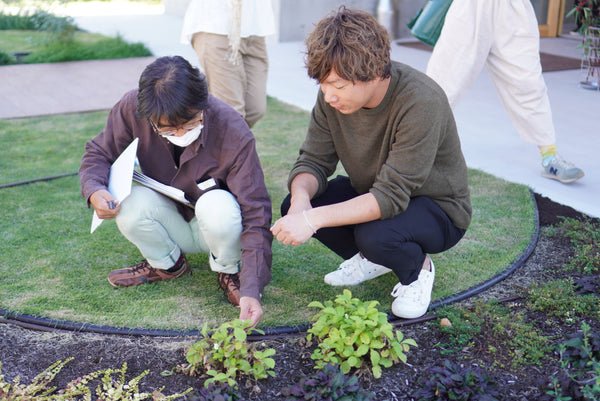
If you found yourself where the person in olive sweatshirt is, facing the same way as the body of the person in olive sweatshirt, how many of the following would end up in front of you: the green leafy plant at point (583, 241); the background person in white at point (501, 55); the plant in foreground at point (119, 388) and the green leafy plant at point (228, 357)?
2

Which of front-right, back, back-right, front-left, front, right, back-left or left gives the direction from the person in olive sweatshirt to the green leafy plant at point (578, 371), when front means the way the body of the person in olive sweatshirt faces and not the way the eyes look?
left

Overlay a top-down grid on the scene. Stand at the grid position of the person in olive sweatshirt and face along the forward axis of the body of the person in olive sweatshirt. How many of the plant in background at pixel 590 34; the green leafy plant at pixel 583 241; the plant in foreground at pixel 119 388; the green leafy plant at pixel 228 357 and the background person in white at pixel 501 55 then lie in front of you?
2

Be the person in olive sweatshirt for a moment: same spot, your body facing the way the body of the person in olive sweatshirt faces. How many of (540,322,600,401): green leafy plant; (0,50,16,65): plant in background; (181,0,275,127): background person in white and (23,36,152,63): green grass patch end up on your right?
3

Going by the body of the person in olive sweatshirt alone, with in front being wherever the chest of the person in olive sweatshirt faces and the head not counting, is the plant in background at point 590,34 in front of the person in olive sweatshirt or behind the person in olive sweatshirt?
behind

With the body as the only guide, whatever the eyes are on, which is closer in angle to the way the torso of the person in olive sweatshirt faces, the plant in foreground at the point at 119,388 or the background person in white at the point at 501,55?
the plant in foreground

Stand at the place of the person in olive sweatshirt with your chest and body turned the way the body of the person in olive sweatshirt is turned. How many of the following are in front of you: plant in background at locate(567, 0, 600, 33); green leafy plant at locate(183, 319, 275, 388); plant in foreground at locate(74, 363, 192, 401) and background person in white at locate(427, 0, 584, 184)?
2

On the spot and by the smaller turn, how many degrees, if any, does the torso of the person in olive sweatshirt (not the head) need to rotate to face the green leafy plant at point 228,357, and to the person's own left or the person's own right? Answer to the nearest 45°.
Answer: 0° — they already face it

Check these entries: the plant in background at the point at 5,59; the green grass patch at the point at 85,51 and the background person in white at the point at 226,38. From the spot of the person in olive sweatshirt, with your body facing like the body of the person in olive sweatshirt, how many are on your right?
3

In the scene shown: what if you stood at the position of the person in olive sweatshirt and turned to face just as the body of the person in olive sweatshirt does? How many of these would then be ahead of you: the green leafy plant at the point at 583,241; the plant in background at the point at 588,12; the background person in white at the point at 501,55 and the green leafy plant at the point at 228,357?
1

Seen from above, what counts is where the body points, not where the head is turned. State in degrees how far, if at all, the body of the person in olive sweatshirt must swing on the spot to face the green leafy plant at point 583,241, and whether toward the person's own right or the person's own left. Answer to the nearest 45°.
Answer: approximately 180°

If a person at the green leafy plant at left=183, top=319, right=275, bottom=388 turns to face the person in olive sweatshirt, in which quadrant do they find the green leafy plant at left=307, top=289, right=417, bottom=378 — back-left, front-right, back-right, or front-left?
front-right

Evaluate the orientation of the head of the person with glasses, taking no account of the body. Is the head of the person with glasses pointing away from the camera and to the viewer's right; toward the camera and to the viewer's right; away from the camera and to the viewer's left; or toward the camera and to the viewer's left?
toward the camera and to the viewer's right

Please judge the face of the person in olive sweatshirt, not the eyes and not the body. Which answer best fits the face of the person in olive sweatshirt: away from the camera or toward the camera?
toward the camera

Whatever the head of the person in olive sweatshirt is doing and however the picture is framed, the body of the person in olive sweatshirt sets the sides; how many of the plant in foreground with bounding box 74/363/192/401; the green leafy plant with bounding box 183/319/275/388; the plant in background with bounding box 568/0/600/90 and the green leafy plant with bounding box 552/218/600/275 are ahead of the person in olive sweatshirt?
2

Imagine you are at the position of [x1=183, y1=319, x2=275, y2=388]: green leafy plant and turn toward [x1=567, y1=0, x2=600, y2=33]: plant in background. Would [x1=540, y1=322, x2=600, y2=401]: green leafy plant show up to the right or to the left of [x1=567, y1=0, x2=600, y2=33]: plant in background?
right

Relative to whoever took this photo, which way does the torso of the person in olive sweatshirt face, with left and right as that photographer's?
facing the viewer and to the left of the viewer

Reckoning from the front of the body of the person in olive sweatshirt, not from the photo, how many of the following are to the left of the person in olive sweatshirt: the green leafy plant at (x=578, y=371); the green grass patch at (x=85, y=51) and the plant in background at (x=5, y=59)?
1
